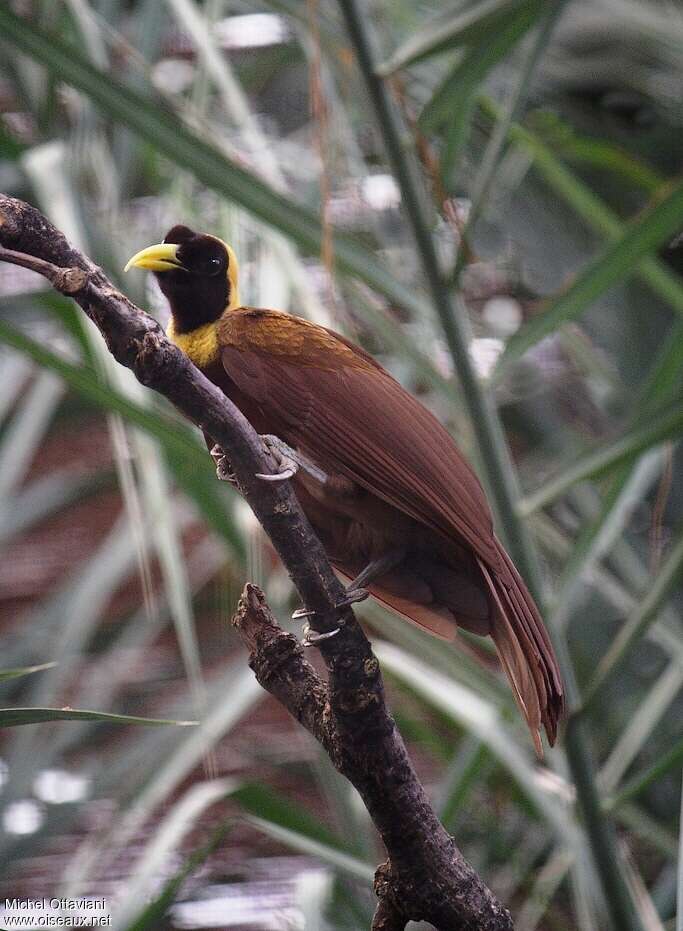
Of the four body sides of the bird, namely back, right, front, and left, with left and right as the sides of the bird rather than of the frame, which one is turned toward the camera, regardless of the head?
left

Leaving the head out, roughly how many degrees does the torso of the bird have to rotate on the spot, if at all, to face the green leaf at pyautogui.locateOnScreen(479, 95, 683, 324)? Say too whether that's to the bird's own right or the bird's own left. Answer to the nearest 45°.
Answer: approximately 90° to the bird's own right
